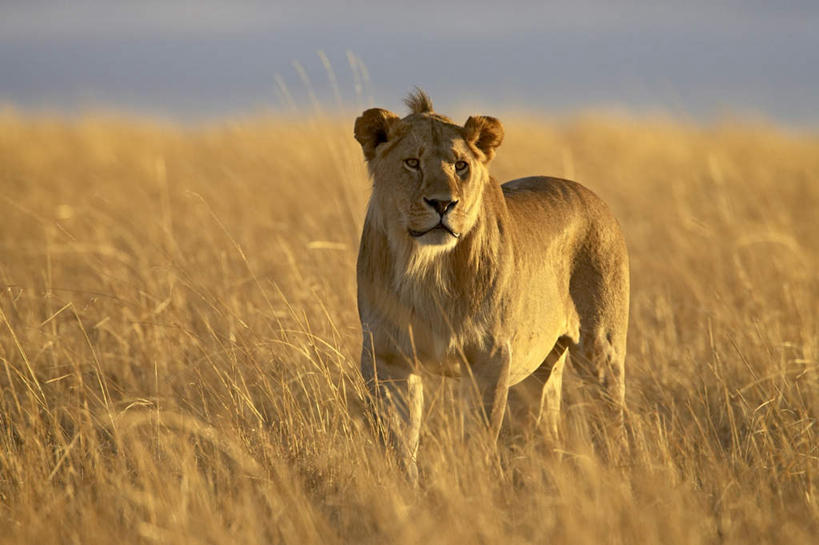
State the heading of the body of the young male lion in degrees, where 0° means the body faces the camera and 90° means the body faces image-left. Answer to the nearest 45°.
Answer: approximately 45°
